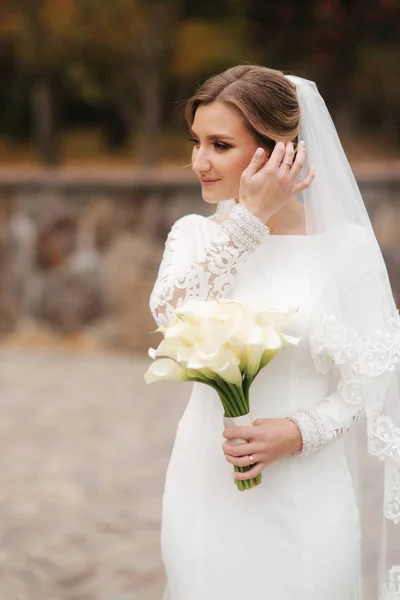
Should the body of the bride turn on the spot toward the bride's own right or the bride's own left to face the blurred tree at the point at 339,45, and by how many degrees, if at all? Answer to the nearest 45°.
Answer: approximately 135° to the bride's own right

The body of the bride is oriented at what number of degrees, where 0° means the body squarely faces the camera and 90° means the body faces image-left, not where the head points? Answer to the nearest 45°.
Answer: approximately 45°
